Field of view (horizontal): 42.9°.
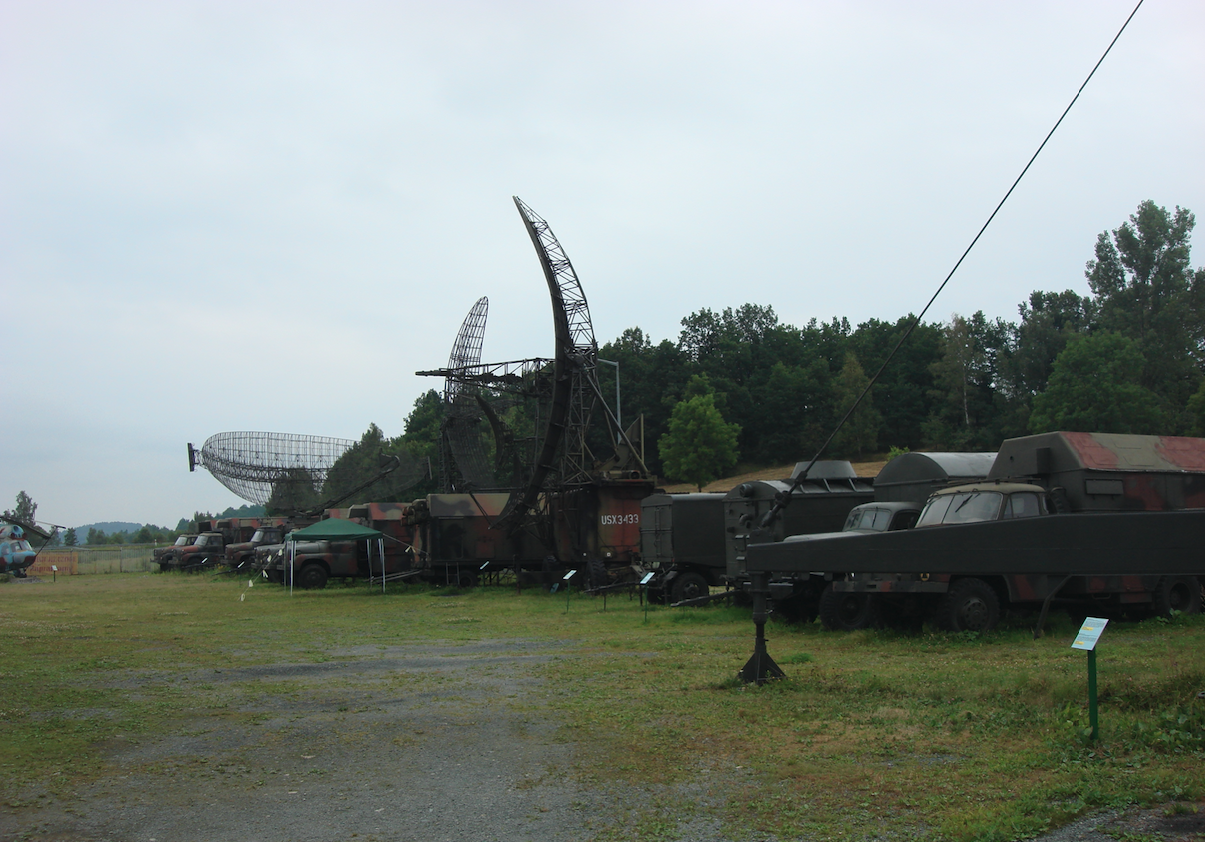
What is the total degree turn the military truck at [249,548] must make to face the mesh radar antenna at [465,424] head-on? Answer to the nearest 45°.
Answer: approximately 135° to its left

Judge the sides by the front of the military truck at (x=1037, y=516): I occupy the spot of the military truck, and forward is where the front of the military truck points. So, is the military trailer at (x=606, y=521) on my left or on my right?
on my right

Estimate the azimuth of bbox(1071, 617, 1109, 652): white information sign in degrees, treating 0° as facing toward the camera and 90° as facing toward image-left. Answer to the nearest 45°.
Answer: approximately 45°

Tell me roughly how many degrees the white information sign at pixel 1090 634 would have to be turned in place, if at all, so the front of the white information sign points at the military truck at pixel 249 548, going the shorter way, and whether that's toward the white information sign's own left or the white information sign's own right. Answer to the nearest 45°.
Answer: approximately 90° to the white information sign's own right

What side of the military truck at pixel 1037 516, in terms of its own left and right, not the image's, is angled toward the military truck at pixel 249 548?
right

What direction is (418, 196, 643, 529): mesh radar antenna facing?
to the viewer's left

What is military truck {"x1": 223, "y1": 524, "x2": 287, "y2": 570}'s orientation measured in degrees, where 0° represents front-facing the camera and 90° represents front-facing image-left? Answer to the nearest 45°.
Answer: approximately 45°

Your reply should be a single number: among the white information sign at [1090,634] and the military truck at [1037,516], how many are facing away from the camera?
0

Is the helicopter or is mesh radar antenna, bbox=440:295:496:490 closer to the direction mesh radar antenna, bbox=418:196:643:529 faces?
the helicopter

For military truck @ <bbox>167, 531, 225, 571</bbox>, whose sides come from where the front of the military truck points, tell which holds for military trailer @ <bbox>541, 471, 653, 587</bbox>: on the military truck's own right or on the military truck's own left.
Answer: on the military truck's own left
